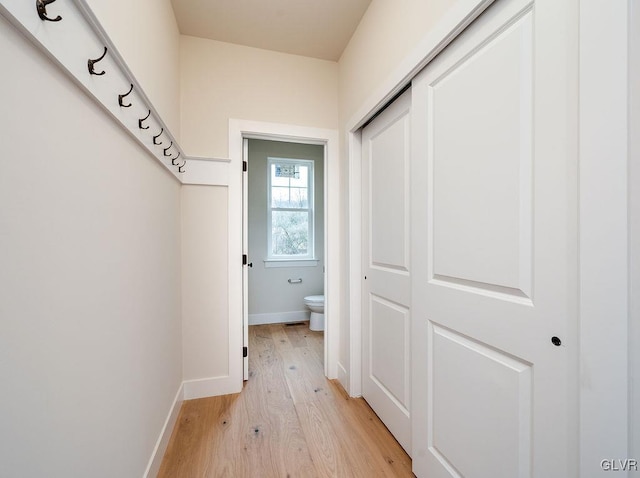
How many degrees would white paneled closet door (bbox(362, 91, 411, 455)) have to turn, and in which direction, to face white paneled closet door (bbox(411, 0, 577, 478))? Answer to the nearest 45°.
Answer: approximately 135° to its left

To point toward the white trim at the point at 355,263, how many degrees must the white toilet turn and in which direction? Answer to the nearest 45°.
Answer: approximately 90° to its left

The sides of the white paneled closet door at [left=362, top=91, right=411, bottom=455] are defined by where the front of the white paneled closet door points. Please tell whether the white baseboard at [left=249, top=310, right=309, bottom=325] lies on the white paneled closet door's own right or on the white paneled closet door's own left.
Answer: on the white paneled closet door's own right

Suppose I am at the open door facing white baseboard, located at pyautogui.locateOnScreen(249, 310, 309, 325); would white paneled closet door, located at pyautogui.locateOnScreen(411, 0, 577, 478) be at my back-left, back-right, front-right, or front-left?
back-right

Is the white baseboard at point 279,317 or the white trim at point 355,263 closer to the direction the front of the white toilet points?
the white baseboard

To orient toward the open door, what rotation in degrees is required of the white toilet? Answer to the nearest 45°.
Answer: approximately 45° to its left

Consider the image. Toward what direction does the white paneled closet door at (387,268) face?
to the viewer's left

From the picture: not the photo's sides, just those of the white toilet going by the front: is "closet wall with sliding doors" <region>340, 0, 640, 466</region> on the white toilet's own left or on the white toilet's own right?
on the white toilet's own left
